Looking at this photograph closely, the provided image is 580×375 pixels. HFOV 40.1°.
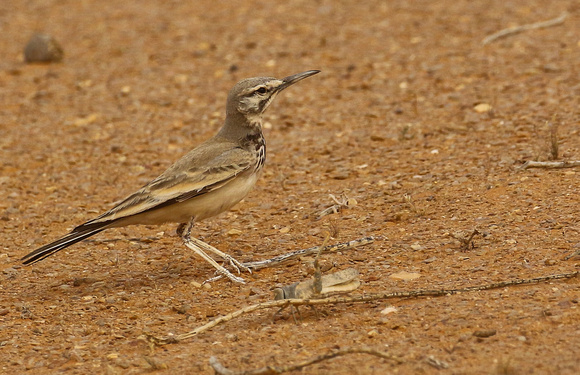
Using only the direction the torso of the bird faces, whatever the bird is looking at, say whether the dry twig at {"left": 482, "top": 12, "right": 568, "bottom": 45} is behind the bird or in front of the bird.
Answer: in front

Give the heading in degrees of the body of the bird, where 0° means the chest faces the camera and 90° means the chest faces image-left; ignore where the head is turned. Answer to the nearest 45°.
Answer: approximately 270°

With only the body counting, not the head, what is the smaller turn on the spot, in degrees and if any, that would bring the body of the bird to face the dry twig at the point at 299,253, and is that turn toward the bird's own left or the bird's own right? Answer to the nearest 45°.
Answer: approximately 45° to the bird's own right

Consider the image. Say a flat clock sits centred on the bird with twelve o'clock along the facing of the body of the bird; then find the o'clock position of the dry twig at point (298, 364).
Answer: The dry twig is roughly at 3 o'clock from the bird.

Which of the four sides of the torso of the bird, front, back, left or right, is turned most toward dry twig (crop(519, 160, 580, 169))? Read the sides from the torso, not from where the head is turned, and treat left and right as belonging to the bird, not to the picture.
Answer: front

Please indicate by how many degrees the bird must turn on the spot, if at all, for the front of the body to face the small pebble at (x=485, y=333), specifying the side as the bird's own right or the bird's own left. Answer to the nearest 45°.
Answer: approximately 45° to the bird's own right

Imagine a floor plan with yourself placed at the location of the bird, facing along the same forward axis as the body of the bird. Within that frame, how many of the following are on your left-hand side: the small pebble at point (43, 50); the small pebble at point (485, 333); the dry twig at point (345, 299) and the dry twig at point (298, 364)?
1
